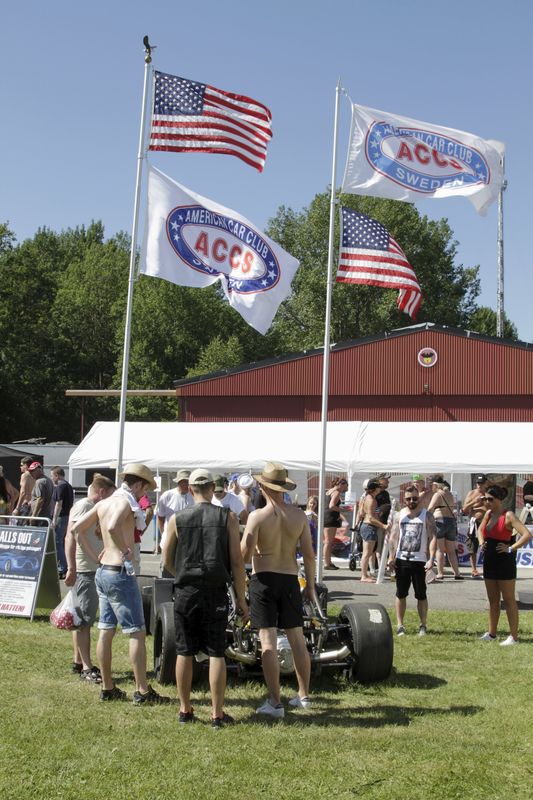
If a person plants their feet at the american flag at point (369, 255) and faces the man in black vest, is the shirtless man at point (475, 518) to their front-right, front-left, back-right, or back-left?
back-left

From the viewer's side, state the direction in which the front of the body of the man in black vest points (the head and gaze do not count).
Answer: away from the camera

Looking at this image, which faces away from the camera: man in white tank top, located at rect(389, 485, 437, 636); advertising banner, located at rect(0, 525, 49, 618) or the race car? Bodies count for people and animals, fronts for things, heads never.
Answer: the race car

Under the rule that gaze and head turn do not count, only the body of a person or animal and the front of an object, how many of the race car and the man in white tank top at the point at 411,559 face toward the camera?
1

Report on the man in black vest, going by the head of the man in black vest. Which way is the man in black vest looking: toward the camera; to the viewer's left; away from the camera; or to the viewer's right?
away from the camera

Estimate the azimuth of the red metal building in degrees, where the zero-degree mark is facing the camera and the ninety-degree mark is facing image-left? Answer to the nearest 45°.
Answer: approximately 0°

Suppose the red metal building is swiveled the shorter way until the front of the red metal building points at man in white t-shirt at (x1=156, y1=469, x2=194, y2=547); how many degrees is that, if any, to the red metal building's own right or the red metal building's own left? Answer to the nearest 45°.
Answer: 0° — it already faces them

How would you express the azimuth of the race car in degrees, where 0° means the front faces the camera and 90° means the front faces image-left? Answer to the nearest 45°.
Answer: approximately 180°

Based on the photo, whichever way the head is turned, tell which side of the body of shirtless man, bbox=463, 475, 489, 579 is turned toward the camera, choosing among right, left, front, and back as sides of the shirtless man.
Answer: front
